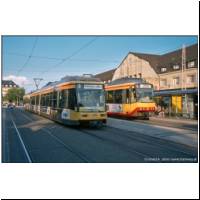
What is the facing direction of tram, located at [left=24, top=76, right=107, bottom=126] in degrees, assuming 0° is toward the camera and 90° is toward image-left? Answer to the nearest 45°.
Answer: approximately 315°

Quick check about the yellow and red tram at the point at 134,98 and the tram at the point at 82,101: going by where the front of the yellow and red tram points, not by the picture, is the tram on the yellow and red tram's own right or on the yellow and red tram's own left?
on the yellow and red tram's own right

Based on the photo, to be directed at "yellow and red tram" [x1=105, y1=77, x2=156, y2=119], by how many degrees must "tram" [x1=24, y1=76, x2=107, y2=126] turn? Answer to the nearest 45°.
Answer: approximately 90° to its left

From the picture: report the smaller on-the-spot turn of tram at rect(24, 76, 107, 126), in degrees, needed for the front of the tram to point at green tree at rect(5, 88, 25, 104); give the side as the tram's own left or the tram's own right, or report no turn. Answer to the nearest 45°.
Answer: approximately 135° to the tram's own right

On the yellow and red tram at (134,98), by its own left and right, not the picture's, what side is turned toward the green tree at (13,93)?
back
